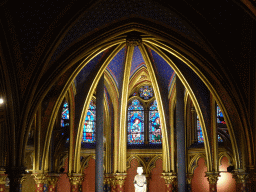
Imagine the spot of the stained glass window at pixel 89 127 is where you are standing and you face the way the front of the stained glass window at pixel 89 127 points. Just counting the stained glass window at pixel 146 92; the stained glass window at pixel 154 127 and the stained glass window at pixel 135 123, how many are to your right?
0

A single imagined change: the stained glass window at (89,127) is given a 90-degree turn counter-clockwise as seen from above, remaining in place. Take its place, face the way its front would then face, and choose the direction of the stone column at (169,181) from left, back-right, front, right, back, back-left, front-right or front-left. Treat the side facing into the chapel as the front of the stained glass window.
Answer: right

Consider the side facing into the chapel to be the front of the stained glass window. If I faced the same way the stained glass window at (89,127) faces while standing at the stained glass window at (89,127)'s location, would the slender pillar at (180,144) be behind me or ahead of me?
ahead

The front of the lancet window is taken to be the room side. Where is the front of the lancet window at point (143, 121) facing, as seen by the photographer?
facing the viewer

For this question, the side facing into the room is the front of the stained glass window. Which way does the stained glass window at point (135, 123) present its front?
toward the camera

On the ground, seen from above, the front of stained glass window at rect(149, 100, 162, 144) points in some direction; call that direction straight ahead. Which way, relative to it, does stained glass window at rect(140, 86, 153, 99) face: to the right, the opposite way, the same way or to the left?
the same way

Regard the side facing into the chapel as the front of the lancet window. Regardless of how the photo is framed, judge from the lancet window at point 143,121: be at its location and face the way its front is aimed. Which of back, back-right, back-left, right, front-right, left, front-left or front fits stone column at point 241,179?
front-left

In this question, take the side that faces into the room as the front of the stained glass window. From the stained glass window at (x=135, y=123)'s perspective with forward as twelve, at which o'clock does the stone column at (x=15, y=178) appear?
The stone column is roughly at 1 o'clock from the stained glass window.

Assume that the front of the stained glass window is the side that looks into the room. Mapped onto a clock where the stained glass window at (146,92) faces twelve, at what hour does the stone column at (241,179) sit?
The stone column is roughly at 11 o'clock from the stained glass window.

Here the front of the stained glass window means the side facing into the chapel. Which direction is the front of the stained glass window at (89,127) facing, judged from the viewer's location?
facing the viewer and to the right of the viewer

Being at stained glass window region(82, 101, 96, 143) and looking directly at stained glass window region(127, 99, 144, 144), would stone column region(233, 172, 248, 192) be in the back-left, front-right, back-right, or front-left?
front-right
